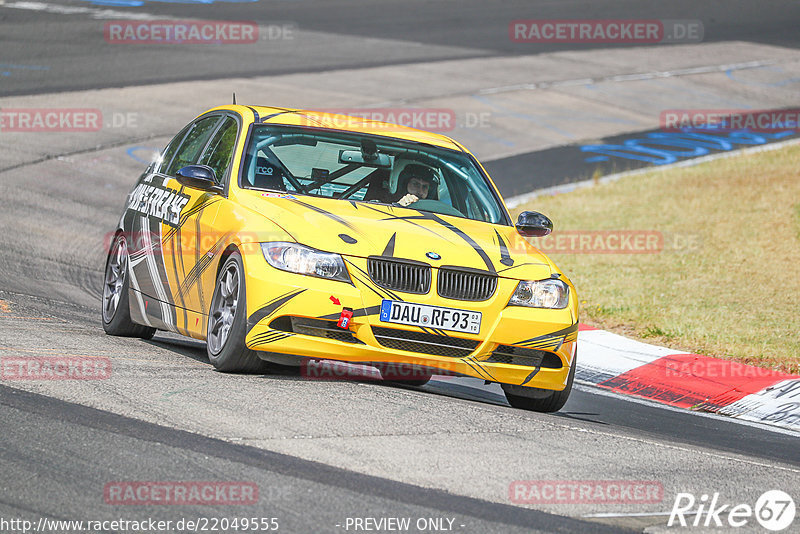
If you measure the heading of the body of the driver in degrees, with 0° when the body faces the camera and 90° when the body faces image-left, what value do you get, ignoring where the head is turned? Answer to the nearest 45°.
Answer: approximately 315°

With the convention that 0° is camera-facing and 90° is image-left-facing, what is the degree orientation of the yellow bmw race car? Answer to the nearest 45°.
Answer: approximately 315°
